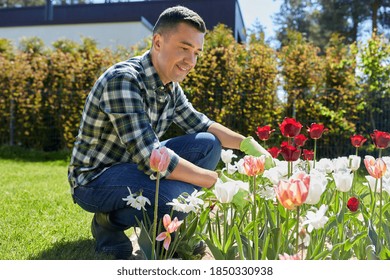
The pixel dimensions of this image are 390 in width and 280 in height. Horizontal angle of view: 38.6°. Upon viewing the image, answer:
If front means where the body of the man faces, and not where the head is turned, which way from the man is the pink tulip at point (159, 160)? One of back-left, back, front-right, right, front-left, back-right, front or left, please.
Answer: front-right

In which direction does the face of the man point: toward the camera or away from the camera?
toward the camera

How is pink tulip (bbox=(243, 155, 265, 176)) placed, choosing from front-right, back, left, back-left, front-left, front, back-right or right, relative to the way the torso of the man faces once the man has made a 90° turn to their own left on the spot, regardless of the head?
right

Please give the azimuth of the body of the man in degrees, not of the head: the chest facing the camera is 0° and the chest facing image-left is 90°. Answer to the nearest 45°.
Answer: approximately 315°

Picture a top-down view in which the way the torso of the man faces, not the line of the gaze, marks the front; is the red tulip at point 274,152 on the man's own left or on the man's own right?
on the man's own left

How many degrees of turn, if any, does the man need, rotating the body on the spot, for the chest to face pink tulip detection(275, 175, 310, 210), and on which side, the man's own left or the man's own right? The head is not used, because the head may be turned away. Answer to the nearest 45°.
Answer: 0° — they already face it

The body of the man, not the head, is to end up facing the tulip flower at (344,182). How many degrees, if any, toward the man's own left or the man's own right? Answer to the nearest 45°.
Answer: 0° — they already face it

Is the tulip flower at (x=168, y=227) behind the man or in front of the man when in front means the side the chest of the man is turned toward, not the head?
in front

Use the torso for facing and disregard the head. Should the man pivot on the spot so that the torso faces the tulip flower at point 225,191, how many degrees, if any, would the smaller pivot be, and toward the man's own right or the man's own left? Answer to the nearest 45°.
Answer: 0° — they already face it

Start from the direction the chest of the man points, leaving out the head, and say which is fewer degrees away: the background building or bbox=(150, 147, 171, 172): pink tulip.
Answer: the pink tulip
